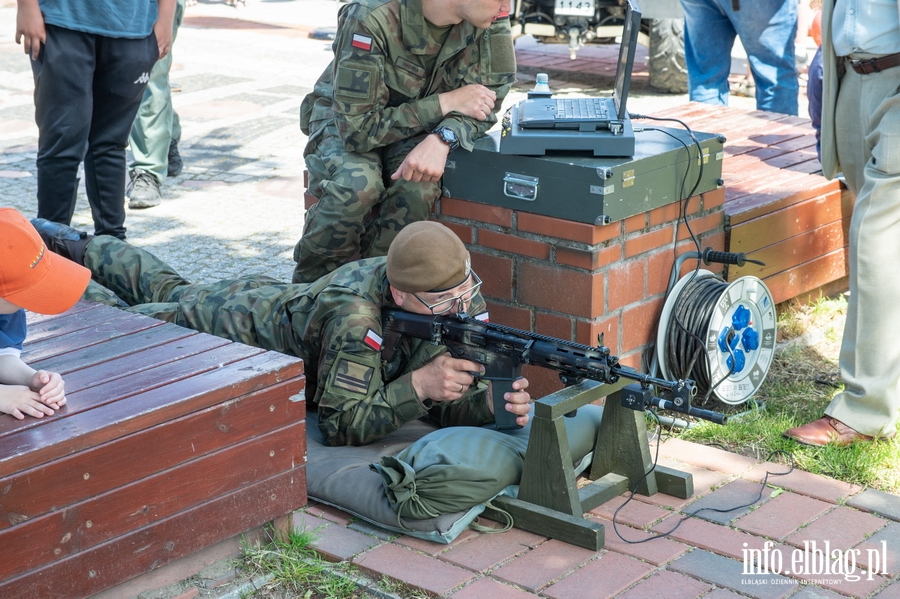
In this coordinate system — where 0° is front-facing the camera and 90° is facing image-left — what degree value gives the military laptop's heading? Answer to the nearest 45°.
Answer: approximately 90°

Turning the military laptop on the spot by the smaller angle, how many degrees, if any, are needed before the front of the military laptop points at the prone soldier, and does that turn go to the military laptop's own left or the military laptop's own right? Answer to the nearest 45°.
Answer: approximately 45° to the military laptop's own left

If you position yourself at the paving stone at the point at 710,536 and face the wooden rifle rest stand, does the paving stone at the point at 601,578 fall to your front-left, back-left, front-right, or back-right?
front-left

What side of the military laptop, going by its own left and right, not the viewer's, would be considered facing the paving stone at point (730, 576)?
left

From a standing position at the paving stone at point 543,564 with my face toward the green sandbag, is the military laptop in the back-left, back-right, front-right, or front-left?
front-right

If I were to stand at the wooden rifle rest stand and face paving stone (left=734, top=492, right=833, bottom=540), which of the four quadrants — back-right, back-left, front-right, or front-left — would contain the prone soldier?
back-left

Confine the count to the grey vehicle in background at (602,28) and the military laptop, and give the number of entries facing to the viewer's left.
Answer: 1

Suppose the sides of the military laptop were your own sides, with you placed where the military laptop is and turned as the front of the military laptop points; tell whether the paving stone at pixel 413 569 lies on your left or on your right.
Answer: on your left
